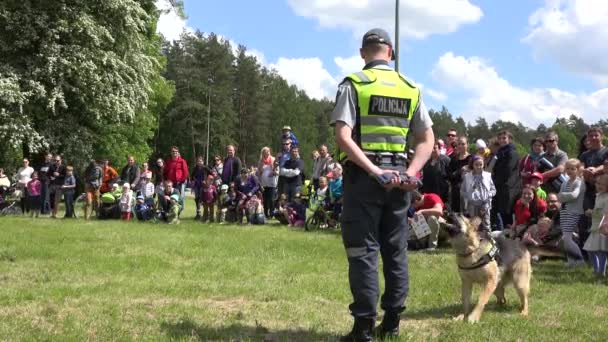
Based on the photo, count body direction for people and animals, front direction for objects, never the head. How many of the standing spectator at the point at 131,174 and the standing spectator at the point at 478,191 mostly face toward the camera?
2

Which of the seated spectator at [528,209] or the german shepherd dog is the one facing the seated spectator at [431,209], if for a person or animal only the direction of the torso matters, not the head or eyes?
the seated spectator at [528,209]

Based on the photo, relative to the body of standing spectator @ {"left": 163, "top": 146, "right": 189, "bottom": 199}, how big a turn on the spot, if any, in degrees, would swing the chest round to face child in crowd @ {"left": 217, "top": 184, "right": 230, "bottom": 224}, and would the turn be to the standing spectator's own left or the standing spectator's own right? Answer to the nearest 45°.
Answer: approximately 45° to the standing spectator's own left

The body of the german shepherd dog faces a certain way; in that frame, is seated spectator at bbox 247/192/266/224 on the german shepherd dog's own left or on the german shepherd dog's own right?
on the german shepherd dog's own right

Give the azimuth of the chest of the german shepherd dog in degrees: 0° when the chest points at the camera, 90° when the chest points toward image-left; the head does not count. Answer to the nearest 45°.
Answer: approximately 45°

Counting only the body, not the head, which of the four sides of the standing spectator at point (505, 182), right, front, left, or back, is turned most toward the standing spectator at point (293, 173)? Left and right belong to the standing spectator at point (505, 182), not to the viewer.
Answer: right
